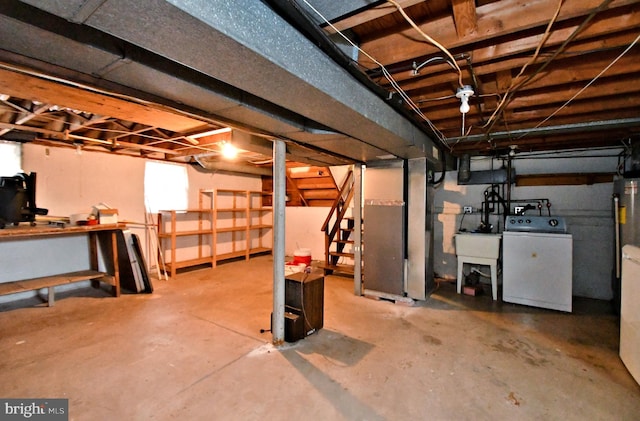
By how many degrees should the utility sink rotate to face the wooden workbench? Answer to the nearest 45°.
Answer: approximately 45° to its right

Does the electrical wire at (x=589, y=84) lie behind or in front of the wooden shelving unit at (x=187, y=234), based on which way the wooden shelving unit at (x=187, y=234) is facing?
in front

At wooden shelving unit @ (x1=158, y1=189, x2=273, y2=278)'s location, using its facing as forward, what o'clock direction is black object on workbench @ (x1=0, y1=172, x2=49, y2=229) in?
The black object on workbench is roughly at 3 o'clock from the wooden shelving unit.

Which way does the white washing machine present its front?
toward the camera

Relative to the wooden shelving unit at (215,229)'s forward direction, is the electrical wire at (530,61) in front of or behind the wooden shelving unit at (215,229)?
in front

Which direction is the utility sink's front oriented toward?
toward the camera

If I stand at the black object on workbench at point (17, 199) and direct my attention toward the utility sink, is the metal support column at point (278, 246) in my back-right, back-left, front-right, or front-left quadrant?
front-right

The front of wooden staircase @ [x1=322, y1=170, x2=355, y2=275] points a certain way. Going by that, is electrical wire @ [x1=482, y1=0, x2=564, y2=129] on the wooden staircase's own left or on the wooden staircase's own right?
on the wooden staircase's own left

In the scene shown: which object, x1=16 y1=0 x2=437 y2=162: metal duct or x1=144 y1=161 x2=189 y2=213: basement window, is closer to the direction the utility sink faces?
the metal duct

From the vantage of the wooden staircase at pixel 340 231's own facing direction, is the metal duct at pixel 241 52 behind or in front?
in front

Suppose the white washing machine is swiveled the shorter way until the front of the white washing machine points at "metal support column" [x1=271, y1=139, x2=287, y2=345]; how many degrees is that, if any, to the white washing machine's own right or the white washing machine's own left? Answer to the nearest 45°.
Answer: approximately 45° to the white washing machine's own right

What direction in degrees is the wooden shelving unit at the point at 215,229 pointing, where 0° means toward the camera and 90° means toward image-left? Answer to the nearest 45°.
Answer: approximately 315°
